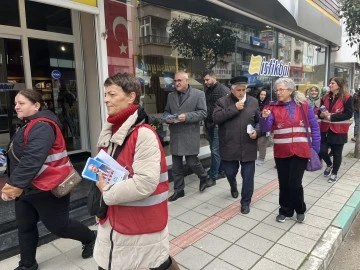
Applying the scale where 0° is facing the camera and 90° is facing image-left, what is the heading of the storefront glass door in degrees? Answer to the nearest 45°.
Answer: approximately 315°

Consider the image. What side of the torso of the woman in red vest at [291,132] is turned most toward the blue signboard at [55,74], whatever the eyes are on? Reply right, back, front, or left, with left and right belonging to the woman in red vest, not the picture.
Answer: right

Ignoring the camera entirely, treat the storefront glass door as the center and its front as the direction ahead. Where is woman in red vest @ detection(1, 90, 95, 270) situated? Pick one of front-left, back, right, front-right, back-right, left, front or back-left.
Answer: front-right

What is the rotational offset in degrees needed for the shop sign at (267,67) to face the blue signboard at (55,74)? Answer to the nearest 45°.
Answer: approximately 90° to its right

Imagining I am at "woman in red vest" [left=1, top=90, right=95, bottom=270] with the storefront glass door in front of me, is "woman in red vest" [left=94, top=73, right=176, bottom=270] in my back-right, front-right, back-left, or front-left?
back-right

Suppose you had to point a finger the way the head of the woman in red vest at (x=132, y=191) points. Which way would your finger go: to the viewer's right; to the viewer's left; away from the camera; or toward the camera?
to the viewer's left

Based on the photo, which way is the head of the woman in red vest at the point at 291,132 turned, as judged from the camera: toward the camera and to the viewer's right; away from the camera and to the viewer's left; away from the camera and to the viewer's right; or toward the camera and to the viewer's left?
toward the camera and to the viewer's left
